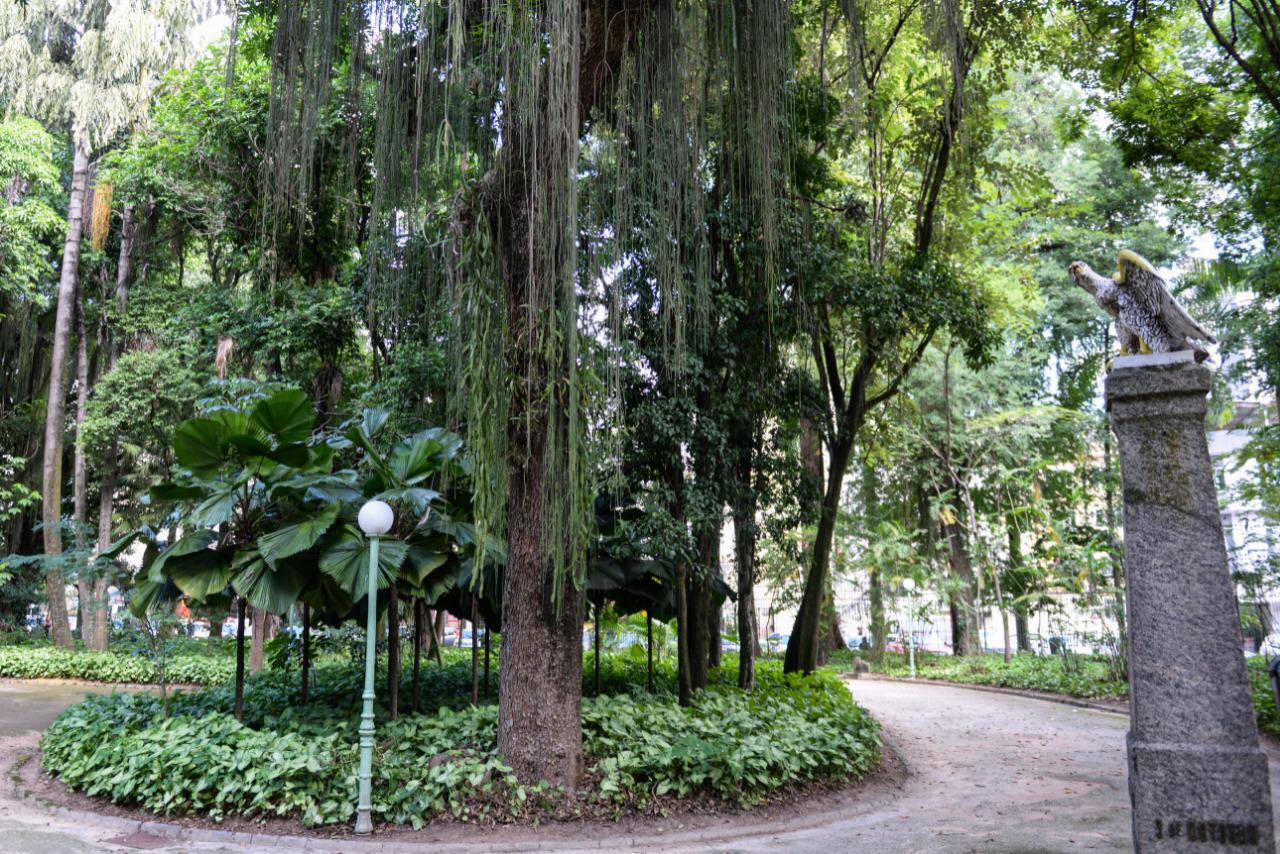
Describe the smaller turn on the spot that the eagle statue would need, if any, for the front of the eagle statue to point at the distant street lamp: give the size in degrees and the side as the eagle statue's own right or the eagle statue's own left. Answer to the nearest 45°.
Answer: approximately 90° to the eagle statue's own right

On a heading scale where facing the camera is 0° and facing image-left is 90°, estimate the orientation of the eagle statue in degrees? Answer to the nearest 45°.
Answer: approximately 90°

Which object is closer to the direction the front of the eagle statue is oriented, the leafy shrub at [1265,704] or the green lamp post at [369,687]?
the green lamp post

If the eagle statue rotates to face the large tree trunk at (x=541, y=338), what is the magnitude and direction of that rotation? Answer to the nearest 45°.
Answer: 0° — it already faces it

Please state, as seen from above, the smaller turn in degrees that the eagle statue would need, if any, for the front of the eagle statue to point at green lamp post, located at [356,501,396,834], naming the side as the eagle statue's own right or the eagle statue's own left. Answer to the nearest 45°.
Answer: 0° — it already faces it

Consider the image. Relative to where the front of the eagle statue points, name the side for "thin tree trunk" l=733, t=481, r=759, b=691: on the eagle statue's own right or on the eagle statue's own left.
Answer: on the eagle statue's own right

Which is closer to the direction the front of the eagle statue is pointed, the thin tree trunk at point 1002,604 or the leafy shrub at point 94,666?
the leafy shrub
